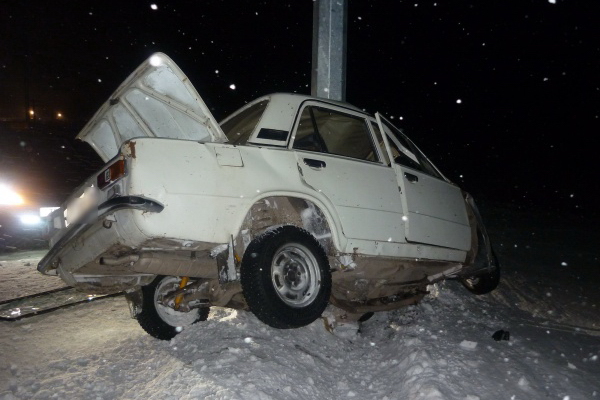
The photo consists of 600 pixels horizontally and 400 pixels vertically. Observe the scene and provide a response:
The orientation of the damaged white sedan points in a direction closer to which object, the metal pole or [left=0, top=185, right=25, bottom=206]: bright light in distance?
the metal pole

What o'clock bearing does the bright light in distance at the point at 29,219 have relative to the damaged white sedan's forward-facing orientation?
The bright light in distance is roughly at 9 o'clock from the damaged white sedan.

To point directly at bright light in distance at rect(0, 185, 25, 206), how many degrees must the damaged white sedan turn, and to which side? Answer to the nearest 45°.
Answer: approximately 90° to its left

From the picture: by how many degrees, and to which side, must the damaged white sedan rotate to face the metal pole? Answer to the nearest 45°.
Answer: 0° — it already faces it

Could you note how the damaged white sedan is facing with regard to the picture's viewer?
facing away from the viewer and to the right of the viewer
